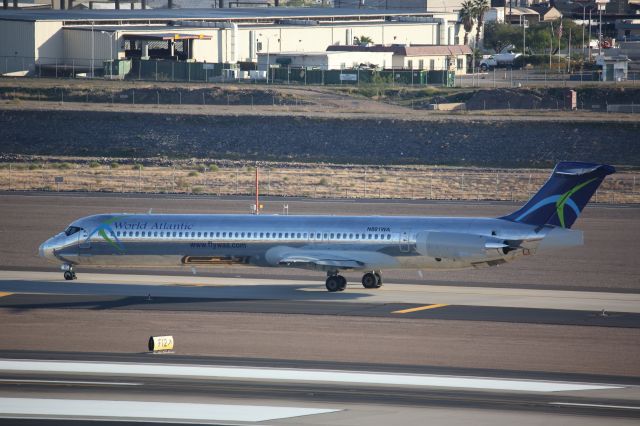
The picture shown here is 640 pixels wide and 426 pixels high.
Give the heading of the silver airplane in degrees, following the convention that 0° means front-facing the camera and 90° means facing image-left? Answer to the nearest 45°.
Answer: approximately 90°

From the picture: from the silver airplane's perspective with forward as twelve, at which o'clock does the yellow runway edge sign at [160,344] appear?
The yellow runway edge sign is roughly at 10 o'clock from the silver airplane.
